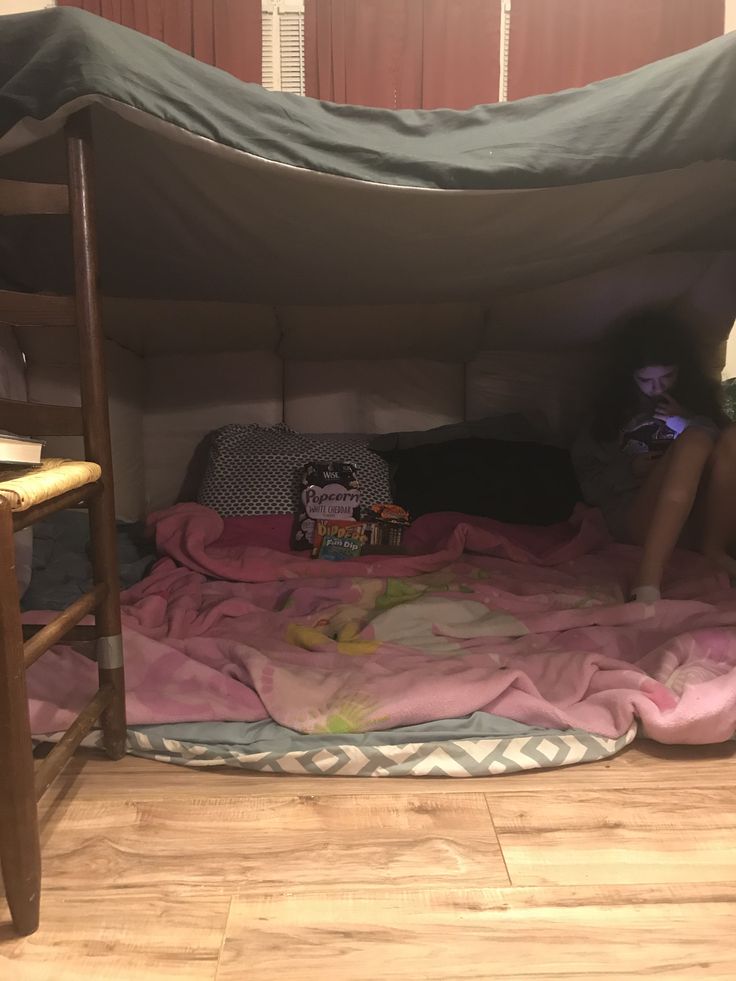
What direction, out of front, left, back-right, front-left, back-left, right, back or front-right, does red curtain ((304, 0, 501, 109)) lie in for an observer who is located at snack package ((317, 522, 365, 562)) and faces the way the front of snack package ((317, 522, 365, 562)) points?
back

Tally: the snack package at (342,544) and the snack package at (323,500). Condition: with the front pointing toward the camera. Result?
2

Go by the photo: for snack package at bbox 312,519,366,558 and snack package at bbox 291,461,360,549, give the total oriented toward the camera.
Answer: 2

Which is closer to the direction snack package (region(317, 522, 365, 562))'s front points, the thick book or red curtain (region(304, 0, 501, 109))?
the thick book

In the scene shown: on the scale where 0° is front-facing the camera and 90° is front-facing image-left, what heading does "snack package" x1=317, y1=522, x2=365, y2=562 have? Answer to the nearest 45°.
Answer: approximately 0°

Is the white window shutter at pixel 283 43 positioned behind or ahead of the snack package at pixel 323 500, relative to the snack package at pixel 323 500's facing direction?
behind
